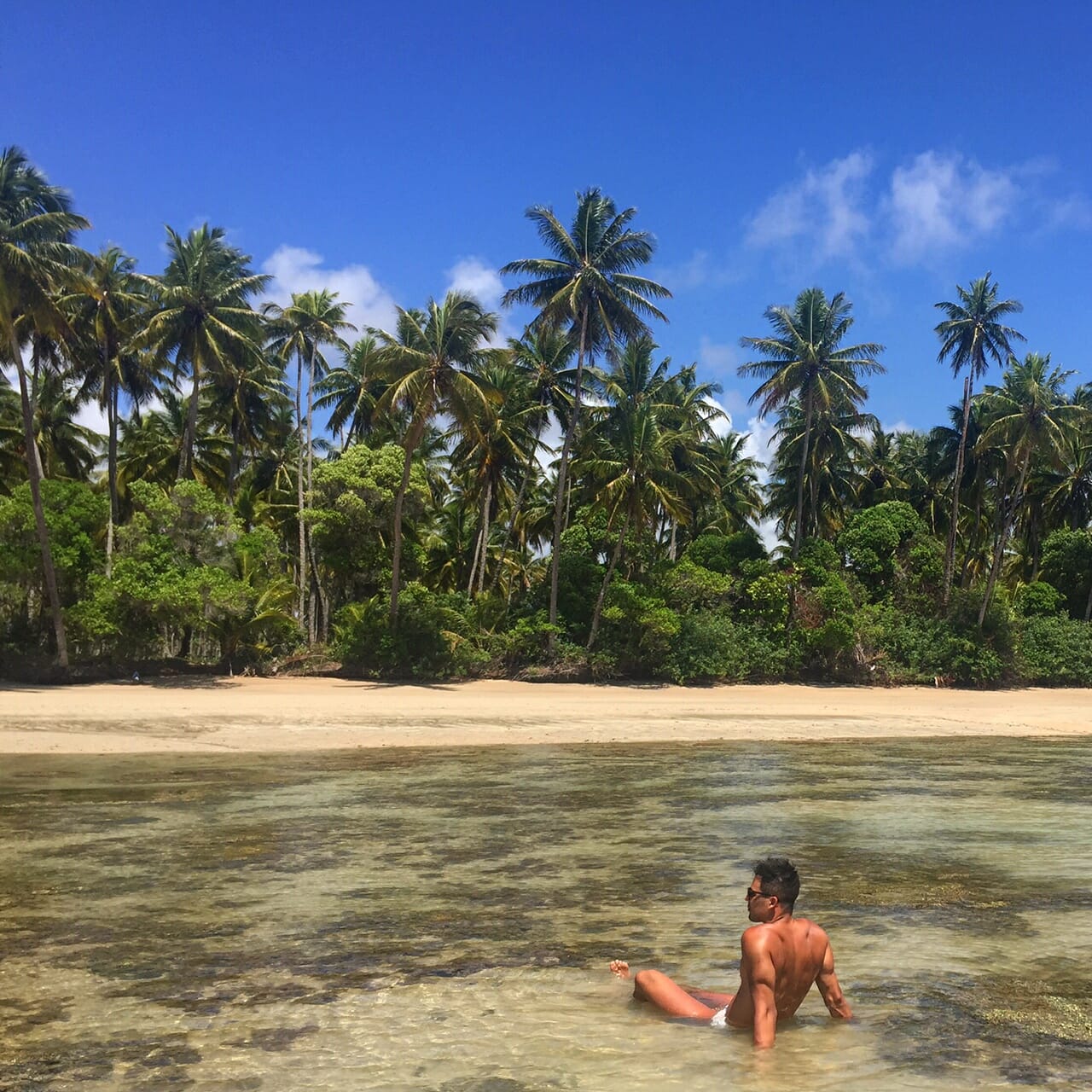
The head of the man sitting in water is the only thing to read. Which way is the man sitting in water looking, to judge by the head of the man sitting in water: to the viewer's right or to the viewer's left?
to the viewer's left

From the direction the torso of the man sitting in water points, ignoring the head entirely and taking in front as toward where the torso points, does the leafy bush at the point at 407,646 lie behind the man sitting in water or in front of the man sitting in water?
in front

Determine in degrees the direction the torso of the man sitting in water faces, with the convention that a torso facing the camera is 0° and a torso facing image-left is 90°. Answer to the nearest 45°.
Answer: approximately 135°

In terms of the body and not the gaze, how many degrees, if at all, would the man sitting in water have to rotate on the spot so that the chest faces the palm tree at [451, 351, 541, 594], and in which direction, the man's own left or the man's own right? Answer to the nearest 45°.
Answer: approximately 45° to the man's own right

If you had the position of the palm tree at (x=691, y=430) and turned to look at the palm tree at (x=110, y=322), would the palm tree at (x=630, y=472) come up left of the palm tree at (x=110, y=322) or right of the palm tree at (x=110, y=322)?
left

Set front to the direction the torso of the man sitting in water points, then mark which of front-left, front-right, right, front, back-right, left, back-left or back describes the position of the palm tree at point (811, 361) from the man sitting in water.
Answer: front-right

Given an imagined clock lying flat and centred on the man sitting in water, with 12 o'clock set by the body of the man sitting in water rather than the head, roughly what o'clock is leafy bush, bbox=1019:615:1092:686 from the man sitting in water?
The leafy bush is roughly at 2 o'clock from the man sitting in water.

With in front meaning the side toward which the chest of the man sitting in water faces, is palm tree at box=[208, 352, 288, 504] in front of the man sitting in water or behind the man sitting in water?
in front

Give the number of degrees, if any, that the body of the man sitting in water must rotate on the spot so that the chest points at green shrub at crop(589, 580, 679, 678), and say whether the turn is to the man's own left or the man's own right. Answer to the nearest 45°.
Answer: approximately 45° to the man's own right

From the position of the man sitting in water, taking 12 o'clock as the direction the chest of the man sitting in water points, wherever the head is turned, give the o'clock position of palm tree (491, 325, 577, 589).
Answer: The palm tree is roughly at 1 o'clock from the man sitting in water.

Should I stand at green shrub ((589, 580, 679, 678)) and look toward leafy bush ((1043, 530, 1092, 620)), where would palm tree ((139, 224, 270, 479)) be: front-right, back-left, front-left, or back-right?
back-left

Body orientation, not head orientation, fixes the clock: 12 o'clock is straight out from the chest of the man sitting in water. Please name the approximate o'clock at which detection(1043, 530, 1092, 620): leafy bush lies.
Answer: The leafy bush is roughly at 2 o'clock from the man sitting in water.

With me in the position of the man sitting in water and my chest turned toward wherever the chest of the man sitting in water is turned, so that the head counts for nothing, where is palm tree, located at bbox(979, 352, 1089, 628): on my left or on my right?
on my right
